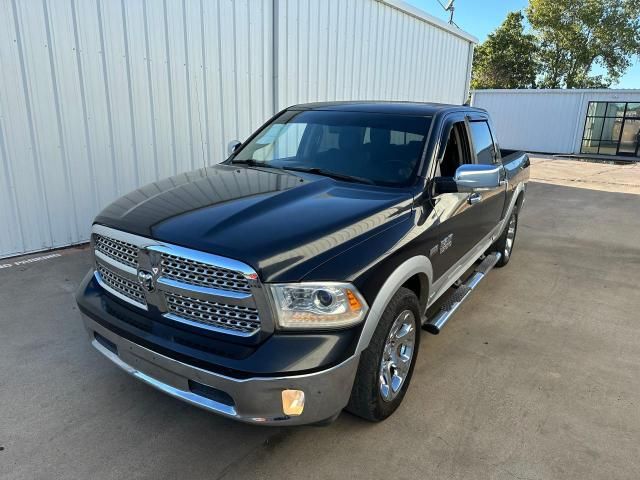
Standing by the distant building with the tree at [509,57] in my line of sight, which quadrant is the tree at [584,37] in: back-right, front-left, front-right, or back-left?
front-right

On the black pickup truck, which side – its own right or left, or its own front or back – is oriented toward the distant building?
back

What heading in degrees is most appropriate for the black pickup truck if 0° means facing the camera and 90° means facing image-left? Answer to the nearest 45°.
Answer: approximately 45°

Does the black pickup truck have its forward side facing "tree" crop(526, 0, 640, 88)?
no

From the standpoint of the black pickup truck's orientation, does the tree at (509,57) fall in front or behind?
behind

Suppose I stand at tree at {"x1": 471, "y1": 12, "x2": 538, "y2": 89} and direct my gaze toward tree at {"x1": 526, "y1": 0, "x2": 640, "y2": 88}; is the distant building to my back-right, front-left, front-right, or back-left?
front-right

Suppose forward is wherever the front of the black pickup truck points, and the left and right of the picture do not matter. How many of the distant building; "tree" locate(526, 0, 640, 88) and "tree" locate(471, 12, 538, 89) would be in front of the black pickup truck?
0
